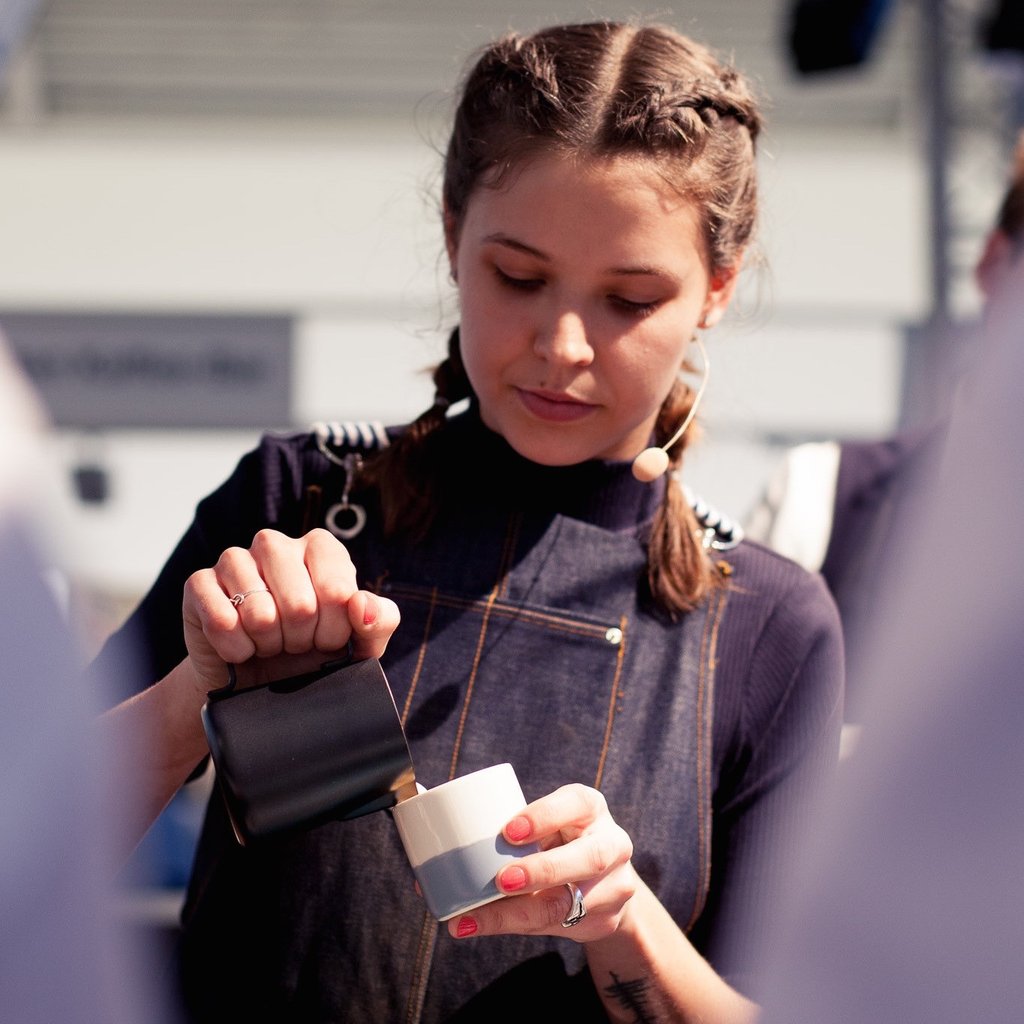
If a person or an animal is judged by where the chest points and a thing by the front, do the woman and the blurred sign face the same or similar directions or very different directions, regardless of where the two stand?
same or similar directions

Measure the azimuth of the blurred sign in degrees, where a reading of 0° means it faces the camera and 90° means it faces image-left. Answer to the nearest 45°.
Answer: approximately 0°

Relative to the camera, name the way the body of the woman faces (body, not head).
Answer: toward the camera

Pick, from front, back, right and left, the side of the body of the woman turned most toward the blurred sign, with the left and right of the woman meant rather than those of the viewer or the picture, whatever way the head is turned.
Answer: back

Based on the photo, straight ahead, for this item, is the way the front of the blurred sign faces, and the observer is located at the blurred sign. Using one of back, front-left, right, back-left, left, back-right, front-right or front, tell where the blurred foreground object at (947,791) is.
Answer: front

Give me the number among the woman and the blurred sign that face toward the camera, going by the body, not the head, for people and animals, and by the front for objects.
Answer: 2

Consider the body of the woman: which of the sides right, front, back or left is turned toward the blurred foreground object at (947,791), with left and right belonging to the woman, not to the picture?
front

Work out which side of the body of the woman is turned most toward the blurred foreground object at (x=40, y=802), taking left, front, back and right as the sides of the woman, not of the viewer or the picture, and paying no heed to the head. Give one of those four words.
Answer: front

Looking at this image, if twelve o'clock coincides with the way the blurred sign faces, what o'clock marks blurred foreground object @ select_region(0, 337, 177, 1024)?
The blurred foreground object is roughly at 12 o'clock from the blurred sign.
